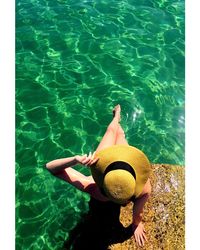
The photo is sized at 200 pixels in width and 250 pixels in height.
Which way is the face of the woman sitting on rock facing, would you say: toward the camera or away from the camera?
away from the camera

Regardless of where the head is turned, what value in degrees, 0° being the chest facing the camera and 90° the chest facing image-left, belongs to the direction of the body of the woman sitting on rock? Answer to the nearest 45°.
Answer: approximately 180°
